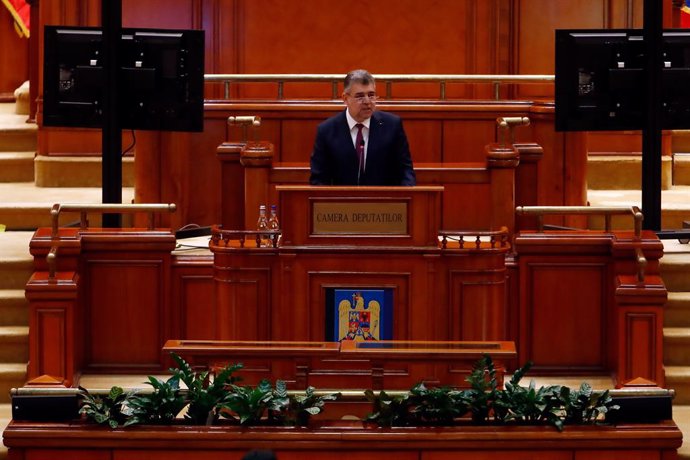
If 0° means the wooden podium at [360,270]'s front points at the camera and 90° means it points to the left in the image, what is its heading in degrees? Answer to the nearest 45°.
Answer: approximately 0°

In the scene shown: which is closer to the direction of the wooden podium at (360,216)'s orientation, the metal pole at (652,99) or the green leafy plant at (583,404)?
the green leafy plant

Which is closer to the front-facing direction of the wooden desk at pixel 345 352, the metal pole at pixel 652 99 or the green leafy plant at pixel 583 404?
the green leafy plant

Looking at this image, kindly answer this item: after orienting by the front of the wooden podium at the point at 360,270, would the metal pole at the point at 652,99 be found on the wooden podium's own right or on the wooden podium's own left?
on the wooden podium's own left

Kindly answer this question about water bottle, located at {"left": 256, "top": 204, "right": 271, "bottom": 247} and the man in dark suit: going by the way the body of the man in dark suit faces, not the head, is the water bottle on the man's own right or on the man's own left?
on the man's own right

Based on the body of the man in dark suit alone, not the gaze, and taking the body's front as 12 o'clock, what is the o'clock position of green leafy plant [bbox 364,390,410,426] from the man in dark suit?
The green leafy plant is roughly at 12 o'clock from the man in dark suit.

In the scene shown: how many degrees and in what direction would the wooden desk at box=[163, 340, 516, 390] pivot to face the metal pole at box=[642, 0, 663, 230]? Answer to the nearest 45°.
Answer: approximately 135° to its left

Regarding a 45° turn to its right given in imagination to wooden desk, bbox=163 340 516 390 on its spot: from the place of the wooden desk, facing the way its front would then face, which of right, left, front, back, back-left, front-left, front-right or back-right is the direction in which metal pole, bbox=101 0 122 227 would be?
right

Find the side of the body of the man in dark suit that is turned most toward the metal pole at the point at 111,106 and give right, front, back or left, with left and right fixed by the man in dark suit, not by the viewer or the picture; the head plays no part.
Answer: right

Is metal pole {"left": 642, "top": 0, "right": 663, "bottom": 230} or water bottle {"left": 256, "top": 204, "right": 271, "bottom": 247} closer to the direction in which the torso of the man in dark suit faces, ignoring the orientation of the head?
the water bottle

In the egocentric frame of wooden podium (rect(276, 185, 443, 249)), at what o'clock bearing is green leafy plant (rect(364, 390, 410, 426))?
The green leafy plant is roughly at 12 o'clock from the wooden podium.

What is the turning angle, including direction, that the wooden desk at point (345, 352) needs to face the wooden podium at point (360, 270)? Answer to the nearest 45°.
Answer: approximately 180°
